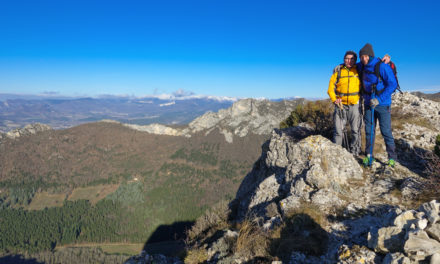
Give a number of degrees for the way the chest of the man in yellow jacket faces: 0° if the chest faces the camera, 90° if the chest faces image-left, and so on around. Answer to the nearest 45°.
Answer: approximately 0°

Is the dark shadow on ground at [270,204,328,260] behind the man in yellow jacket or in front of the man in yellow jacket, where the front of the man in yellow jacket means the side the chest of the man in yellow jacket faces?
in front

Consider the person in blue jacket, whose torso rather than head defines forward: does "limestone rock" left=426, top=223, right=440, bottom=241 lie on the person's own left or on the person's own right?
on the person's own left

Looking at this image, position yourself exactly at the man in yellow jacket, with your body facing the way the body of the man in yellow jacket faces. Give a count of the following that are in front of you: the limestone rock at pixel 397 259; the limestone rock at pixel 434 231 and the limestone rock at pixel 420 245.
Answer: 3

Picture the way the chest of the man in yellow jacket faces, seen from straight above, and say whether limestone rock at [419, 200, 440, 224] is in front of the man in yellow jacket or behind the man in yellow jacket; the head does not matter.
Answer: in front

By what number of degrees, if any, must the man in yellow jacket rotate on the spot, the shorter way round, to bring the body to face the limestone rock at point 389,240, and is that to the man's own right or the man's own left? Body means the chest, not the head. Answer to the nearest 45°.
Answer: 0° — they already face it

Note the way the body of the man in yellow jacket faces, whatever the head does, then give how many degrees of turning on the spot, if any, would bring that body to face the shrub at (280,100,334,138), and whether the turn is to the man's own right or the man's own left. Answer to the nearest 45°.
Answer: approximately 180°
